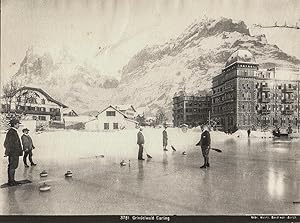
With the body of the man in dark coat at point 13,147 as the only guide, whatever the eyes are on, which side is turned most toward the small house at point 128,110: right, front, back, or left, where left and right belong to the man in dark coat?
left

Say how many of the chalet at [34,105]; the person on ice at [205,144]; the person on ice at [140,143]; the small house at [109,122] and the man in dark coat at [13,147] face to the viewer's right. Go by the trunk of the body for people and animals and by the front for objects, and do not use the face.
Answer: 2

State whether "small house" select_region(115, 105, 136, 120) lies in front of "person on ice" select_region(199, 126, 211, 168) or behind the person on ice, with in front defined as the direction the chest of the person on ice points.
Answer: in front

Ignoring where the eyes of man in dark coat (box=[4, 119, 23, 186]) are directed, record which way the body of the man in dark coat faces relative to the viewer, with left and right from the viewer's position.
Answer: facing to the right of the viewer

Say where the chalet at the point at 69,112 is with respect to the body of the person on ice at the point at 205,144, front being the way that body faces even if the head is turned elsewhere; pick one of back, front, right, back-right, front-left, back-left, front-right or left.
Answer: front-right

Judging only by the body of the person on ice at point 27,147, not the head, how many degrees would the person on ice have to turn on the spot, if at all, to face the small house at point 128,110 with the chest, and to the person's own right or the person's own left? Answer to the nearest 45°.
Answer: approximately 45° to the person's own left

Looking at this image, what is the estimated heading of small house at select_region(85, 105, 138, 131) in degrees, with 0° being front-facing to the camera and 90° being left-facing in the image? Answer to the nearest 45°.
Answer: approximately 0°
